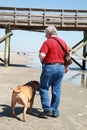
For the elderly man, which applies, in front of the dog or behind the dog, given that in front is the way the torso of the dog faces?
in front

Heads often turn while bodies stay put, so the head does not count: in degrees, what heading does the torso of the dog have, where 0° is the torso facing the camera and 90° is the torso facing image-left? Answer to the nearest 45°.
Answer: approximately 225°

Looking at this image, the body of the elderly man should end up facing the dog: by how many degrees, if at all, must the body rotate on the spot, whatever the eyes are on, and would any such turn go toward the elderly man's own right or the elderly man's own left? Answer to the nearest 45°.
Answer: approximately 90° to the elderly man's own left

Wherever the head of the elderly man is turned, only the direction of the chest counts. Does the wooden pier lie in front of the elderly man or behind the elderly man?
in front

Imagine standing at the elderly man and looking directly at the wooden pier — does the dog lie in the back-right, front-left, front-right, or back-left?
back-left

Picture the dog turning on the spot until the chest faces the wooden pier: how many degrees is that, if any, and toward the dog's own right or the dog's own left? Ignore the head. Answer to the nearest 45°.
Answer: approximately 45° to the dog's own left

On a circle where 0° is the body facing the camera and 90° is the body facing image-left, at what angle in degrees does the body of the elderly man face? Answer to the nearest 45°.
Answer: approximately 135°
